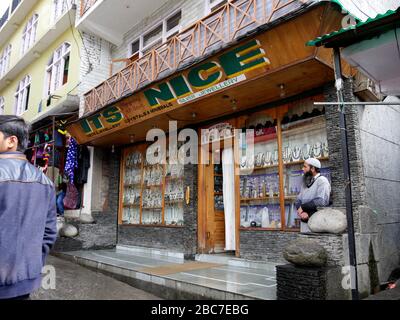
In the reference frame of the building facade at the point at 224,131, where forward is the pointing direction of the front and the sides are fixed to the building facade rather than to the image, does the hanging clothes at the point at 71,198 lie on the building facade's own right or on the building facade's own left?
on the building facade's own right

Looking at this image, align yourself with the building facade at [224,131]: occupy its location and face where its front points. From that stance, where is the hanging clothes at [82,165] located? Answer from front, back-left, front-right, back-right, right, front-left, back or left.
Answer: right

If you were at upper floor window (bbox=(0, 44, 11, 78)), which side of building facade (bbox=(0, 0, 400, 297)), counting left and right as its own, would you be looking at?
right

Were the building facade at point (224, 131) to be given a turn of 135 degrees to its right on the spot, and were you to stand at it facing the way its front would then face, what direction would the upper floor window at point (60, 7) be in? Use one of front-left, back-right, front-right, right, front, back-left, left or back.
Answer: front-left

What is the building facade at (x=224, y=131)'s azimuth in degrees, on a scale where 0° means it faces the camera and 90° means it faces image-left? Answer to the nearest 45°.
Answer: approximately 45°

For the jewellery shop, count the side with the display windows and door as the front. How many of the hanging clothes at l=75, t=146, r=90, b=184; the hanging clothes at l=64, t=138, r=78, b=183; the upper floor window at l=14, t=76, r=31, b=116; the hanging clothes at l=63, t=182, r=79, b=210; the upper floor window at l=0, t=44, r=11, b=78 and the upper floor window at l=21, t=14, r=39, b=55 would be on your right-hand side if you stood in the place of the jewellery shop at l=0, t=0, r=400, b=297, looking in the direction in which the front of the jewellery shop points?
6

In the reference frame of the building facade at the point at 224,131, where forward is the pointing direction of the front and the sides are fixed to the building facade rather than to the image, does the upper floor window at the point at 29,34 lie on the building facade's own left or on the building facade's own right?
on the building facade's own right

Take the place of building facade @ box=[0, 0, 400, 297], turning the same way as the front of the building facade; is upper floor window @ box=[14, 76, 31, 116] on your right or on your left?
on your right
